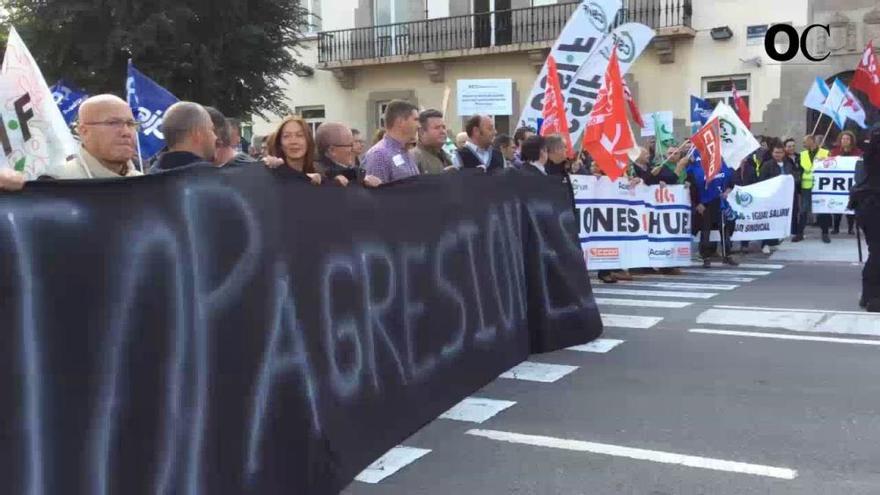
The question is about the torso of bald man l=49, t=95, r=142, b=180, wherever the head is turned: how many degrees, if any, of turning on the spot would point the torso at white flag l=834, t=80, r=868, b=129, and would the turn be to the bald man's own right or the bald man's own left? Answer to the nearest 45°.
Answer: approximately 90° to the bald man's own left

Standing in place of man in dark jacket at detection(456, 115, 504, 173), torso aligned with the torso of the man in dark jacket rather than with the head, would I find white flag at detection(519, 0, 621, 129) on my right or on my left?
on my left

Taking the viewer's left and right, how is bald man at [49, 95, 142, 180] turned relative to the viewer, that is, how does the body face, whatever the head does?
facing the viewer and to the right of the viewer

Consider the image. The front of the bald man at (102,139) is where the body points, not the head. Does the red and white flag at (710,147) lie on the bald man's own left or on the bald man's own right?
on the bald man's own left

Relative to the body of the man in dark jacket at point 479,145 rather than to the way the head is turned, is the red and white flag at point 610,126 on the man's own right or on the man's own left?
on the man's own left

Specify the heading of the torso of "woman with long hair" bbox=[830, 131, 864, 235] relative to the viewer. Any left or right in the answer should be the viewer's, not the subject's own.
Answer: facing the viewer

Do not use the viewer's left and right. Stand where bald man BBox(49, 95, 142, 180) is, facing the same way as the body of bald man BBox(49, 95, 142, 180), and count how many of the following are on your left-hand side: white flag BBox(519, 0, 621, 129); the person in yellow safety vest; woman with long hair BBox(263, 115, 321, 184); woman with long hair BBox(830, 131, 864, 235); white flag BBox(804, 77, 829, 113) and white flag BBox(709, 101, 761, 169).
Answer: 6

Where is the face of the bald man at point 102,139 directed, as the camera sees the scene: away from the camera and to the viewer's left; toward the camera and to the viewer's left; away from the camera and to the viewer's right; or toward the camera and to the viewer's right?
toward the camera and to the viewer's right

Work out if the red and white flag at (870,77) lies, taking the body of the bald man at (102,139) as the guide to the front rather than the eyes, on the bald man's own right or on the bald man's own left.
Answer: on the bald man's own left

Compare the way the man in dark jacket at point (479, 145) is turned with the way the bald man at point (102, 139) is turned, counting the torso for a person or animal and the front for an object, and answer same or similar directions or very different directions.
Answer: same or similar directions
